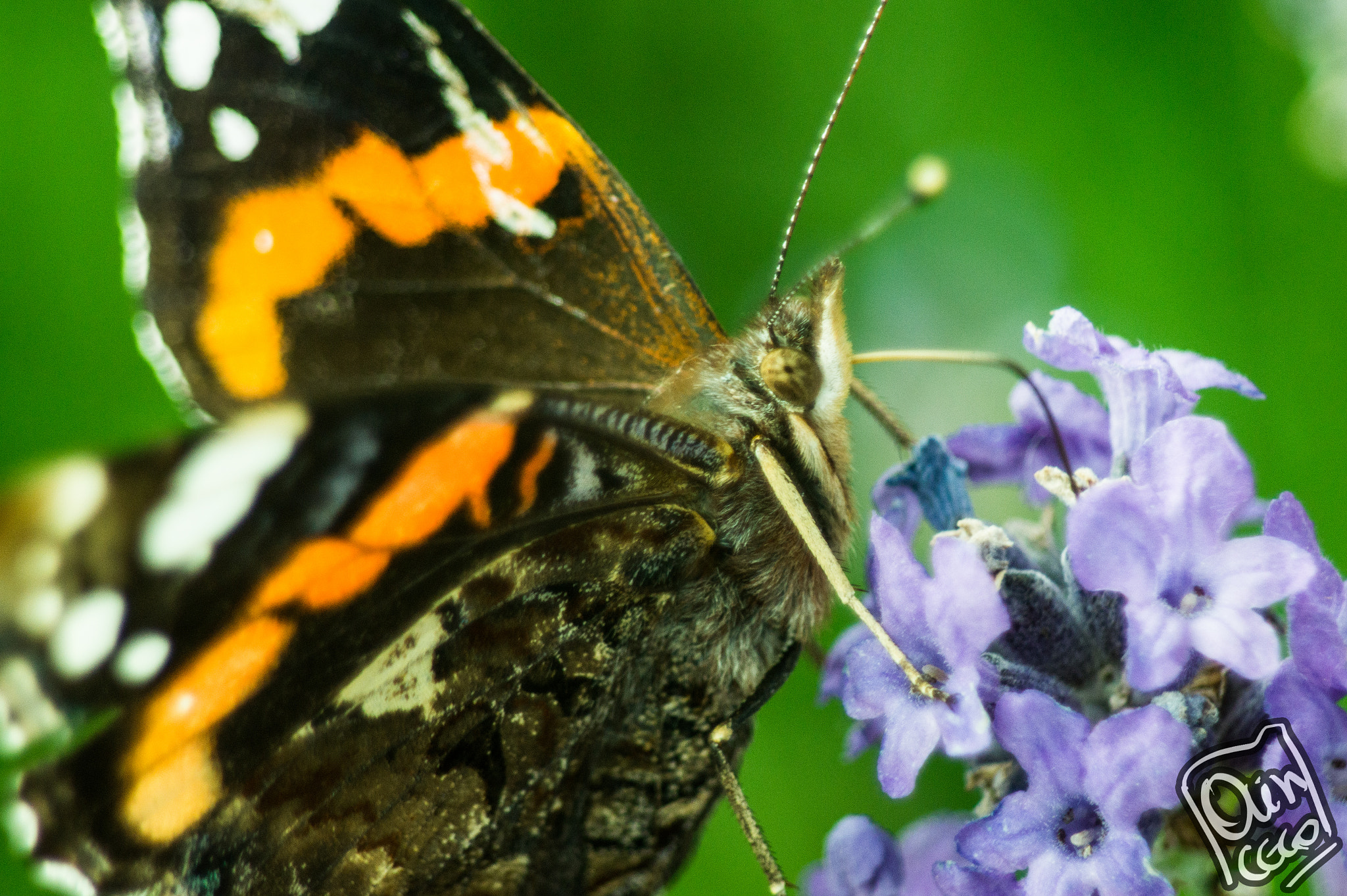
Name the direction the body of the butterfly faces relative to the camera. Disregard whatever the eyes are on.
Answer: to the viewer's right

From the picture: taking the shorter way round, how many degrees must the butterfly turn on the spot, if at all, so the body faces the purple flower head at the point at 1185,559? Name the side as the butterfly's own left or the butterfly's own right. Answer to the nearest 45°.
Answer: approximately 45° to the butterfly's own right
